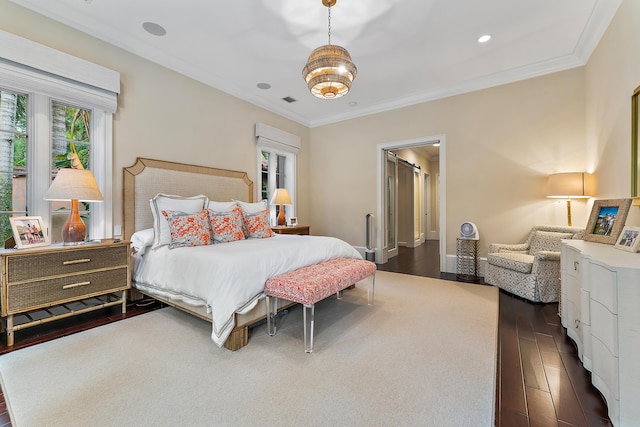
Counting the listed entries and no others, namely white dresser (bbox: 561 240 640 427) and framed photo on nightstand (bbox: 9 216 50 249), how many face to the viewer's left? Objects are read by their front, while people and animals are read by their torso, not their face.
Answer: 1

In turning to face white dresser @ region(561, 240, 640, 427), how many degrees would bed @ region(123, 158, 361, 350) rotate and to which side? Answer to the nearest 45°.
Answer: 0° — it already faces it

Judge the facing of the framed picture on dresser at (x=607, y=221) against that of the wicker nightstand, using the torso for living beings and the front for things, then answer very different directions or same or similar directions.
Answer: very different directions

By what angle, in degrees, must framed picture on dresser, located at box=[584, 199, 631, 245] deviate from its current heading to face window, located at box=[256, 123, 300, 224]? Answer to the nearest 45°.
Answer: approximately 45° to its right

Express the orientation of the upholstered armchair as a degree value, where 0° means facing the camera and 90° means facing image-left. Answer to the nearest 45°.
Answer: approximately 45°

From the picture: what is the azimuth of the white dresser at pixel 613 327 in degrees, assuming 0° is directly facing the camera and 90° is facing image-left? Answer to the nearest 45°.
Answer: approximately 90°

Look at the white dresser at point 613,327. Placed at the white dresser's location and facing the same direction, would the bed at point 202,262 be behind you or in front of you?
in front

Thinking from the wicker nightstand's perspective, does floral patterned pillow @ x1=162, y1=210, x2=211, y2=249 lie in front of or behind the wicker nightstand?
in front

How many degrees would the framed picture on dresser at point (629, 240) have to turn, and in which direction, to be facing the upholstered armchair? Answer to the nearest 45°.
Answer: approximately 90° to its right

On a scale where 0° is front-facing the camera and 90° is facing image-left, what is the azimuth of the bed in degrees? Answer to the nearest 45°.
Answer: approximately 315°

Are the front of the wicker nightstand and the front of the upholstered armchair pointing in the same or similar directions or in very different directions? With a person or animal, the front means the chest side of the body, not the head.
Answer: very different directions

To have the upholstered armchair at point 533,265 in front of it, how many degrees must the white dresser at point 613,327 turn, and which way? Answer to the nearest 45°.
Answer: approximately 90° to its right

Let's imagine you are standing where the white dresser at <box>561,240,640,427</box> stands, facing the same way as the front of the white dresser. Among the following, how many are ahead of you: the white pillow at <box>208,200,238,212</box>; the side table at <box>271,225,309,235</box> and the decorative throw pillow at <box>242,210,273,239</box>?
3
